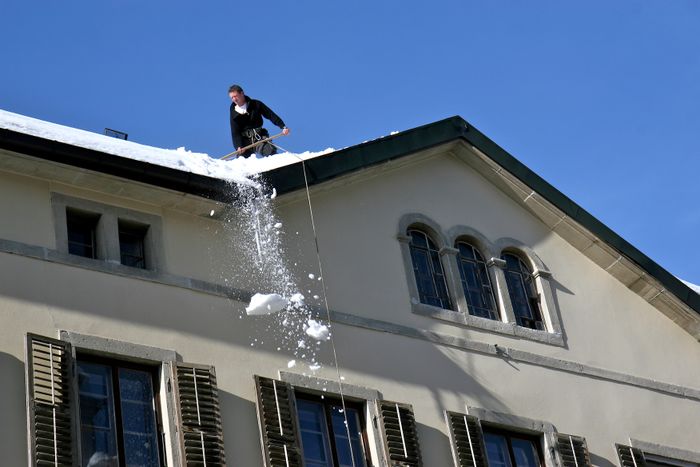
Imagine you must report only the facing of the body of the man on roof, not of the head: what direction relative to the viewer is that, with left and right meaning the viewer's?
facing the viewer
